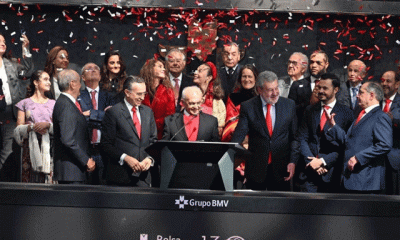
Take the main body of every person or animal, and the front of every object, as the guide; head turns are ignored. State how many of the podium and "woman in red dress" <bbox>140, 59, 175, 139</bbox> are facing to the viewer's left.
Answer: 0

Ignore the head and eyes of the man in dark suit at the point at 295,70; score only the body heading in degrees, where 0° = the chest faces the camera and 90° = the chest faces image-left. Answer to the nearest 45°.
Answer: approximately 45°

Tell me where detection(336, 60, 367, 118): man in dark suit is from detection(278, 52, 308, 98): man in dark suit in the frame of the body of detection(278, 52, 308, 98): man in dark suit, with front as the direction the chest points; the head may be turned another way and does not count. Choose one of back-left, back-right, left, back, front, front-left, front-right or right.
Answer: back-left

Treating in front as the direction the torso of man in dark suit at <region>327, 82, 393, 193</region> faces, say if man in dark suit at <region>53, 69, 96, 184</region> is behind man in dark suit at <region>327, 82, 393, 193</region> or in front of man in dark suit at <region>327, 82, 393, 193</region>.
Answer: in front

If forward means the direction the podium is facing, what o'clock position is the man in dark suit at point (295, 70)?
The man in dark suit is roughly at 7 o'clock from the podium.

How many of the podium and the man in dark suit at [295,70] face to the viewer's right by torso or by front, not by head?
0

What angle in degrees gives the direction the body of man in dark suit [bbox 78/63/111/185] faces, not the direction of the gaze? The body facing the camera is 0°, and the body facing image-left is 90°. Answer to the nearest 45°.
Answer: approximately 0°
